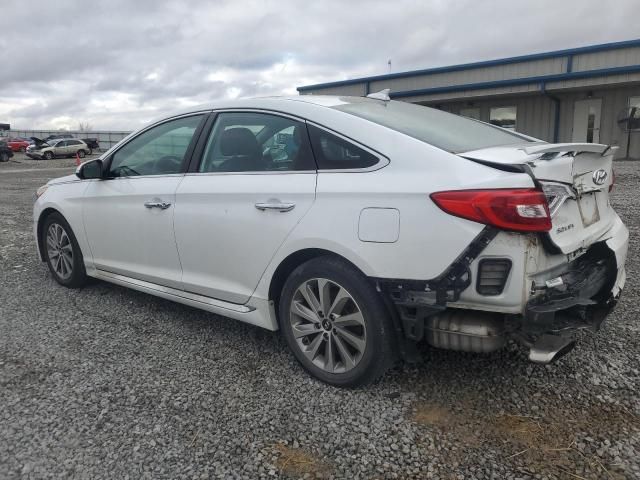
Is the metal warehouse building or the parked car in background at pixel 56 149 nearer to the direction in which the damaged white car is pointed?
the parked car in background

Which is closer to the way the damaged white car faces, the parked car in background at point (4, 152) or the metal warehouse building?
the parked car in background

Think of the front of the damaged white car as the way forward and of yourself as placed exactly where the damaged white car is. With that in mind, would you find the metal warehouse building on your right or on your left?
on your right

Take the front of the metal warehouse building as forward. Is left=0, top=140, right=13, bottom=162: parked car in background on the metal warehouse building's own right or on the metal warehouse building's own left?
on the metal warehouse building's own right

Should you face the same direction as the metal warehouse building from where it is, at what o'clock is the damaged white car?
The damaged white car is roughly at 11 o'clock from the metal warehouse building.

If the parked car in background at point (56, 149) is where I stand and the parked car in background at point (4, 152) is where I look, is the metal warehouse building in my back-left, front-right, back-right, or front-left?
back-left

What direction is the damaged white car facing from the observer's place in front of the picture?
facing away from the viewer and to the left of the viewer

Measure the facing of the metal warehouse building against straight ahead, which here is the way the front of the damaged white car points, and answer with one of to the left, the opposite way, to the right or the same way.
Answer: to the left

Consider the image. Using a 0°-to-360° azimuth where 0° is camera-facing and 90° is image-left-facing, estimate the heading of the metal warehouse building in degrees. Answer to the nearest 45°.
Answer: approximately 45°

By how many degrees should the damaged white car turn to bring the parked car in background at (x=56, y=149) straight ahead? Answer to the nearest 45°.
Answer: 0° — it already faces it

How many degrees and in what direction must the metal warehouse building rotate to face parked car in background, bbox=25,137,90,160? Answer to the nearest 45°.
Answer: approximately 45° to its right
